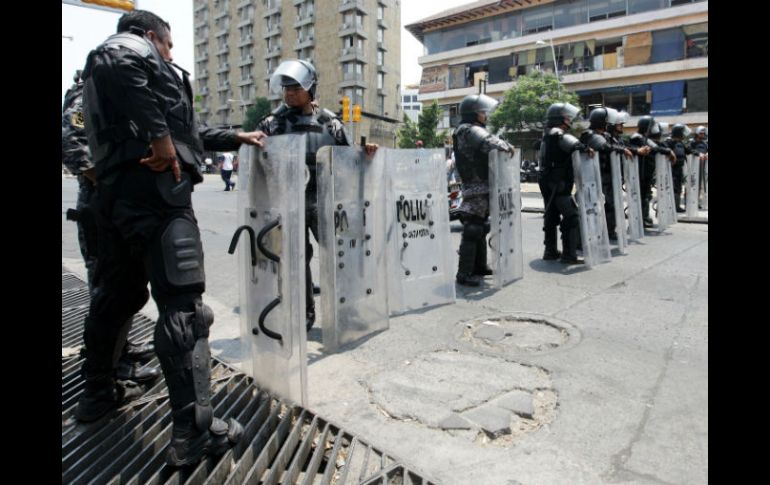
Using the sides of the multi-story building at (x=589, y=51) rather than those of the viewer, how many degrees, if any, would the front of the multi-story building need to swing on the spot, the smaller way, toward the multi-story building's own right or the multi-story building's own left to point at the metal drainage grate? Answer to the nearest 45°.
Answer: approximately 45° to the multi-story building's own left

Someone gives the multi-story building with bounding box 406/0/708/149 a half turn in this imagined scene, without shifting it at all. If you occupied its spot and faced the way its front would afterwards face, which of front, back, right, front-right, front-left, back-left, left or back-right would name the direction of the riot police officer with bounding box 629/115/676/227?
back-right

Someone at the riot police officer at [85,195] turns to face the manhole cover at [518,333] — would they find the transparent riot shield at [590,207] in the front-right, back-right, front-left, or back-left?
front-left

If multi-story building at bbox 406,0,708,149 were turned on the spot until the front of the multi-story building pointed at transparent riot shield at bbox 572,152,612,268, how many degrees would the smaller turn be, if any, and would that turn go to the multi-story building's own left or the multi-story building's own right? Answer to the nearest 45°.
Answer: approximately 45° to the multi-story building's own left

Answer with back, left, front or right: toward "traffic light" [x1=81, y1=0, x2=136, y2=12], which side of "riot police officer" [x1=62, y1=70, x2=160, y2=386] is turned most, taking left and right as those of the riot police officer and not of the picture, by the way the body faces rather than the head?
left

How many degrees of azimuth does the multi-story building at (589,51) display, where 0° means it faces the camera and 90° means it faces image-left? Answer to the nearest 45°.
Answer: approximately 45°
